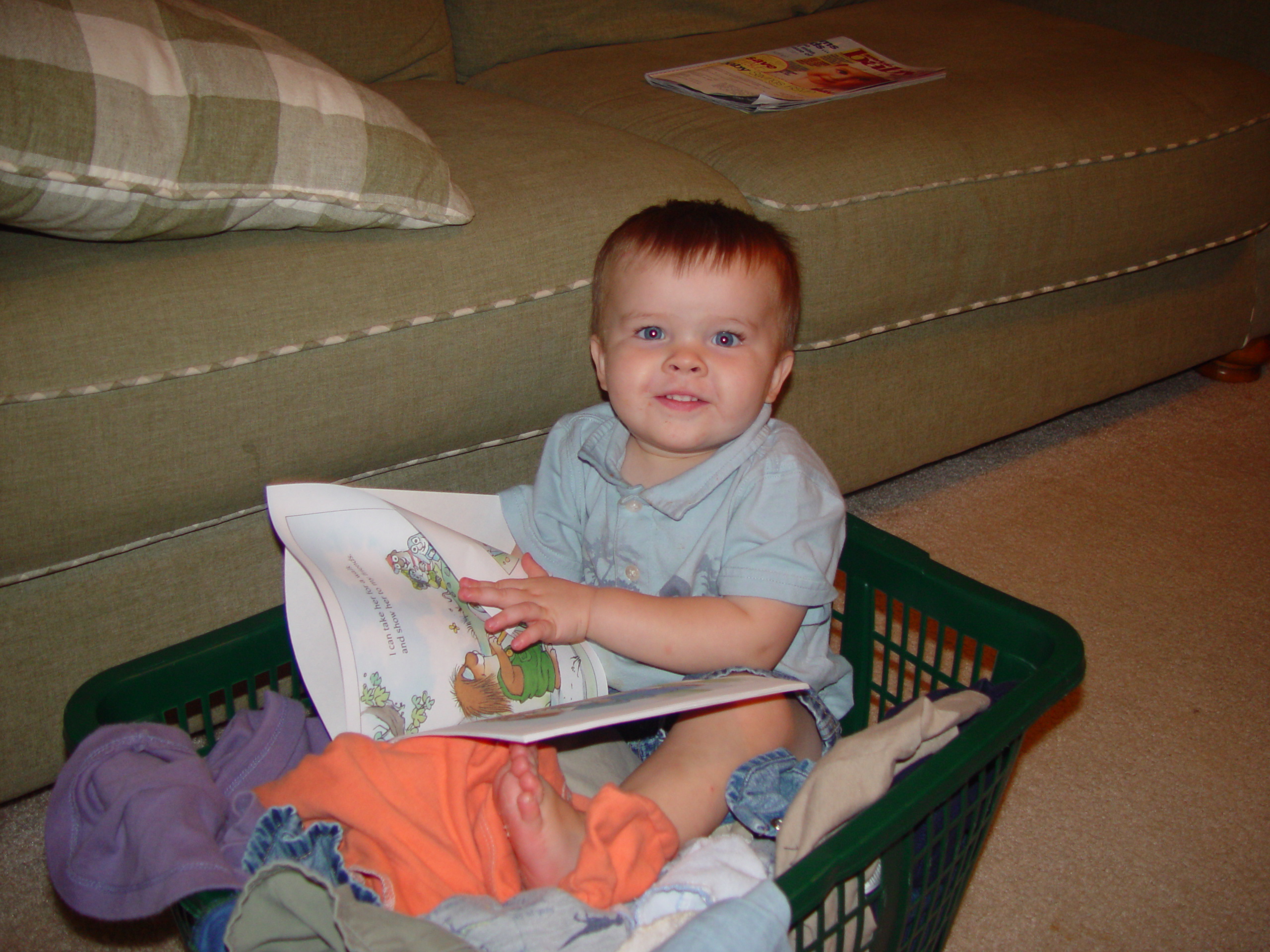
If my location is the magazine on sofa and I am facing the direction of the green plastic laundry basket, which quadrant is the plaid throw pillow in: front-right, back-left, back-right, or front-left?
front-right

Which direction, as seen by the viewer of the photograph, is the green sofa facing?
facing the viewer and to the right of the viewer

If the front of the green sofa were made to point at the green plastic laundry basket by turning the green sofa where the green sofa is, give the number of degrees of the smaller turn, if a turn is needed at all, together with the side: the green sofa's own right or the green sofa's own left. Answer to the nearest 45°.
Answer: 0° — it already faces it

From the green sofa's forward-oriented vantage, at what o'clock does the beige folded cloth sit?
The beige folded cloth is roughly at 1 o'clock from the green sofa.

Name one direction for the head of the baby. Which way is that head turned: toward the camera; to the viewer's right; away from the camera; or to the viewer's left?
toward the camera

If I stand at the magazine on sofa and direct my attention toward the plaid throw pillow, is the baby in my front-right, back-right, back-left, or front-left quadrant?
front-left
